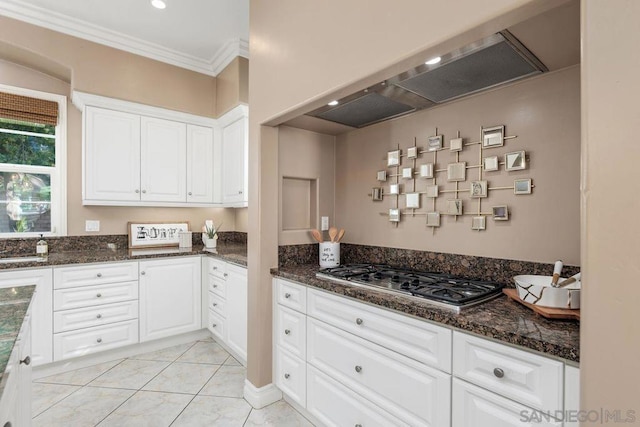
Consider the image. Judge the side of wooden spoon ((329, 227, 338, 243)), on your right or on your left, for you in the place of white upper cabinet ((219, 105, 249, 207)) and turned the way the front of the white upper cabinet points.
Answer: on your left

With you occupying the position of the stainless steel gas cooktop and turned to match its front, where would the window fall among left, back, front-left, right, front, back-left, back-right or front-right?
front-right

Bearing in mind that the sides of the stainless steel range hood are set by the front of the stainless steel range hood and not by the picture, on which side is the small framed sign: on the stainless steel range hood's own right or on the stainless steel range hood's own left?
on the stainless steel range hood's own right

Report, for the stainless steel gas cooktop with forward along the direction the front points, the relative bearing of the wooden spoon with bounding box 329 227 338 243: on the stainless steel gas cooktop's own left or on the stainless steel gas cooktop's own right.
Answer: on the stainless steel gas cooktop's own right

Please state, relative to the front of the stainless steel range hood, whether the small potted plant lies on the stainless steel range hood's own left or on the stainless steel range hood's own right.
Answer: on the stainless steel range hood's own right

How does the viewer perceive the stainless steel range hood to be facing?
facing the viewer and to the left of the viewer

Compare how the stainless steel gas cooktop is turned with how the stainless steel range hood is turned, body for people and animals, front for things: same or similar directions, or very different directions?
same or similar directions

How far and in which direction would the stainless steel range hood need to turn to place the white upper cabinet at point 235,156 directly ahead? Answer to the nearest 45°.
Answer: approximately 90° to its right

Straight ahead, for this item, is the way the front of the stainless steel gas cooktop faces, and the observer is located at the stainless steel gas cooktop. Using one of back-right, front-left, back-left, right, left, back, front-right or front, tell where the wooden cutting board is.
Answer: left
